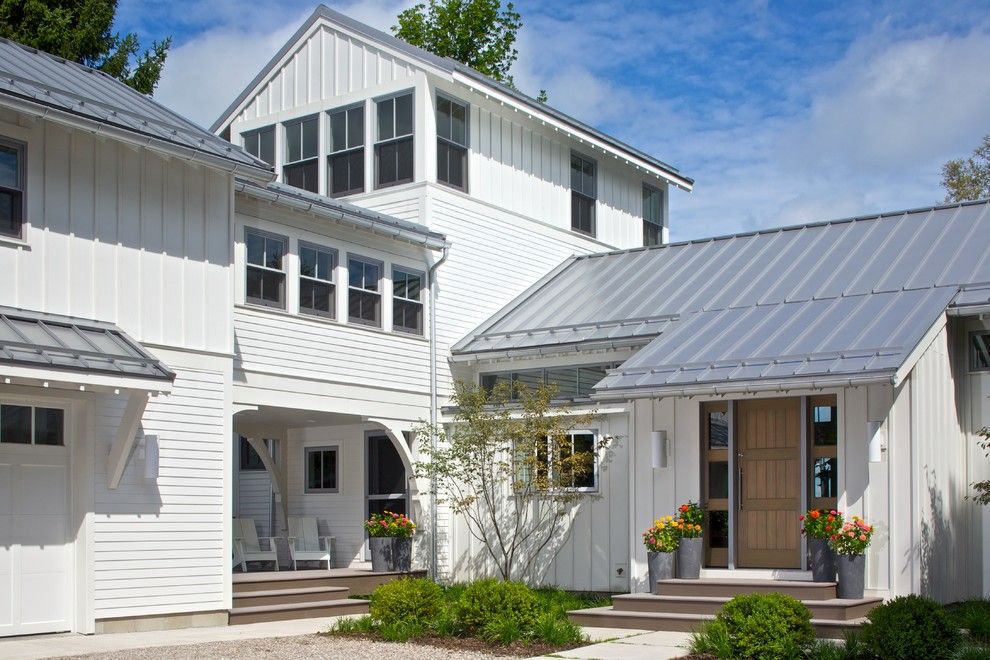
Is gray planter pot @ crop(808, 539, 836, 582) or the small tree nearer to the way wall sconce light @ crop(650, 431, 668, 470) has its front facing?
the gray planter pot

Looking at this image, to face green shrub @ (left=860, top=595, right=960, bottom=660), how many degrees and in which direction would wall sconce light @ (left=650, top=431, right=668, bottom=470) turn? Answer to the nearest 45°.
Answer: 0° — it already faces it

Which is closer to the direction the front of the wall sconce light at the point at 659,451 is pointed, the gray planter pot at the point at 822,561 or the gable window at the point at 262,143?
the gray planter pot

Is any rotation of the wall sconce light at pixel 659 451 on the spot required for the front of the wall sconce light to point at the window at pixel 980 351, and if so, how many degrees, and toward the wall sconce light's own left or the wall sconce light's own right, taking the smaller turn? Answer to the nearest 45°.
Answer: approximately 90° to the wall sconce light's own left

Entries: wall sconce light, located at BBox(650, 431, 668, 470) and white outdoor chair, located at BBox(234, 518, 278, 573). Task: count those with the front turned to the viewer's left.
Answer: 0

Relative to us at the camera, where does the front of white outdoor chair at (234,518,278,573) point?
facing the viewer and to the right of the viewer

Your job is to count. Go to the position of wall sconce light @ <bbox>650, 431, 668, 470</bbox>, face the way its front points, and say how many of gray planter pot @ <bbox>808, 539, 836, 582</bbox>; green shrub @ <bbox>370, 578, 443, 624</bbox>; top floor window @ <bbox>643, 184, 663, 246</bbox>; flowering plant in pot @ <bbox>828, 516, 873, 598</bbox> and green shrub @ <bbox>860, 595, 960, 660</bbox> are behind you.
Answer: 1

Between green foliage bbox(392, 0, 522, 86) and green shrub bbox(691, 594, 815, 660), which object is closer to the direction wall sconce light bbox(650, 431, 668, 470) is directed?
the green shrub

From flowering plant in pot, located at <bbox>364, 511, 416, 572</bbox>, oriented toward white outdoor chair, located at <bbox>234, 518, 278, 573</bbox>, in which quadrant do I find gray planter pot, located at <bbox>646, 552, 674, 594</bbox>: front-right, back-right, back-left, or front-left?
back-left

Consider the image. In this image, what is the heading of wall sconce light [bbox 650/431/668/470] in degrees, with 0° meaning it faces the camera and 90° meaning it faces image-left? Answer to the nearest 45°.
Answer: approximately 0°
